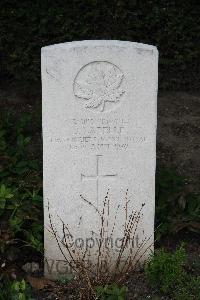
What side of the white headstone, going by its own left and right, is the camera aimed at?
front

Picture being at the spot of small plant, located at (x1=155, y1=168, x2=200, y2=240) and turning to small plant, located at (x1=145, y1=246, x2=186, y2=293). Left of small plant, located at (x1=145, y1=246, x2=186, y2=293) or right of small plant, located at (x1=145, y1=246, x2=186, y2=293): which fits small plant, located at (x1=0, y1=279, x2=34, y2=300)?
right

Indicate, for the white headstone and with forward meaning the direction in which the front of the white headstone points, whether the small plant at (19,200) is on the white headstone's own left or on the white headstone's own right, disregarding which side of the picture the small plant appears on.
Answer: on the white headstone's own right

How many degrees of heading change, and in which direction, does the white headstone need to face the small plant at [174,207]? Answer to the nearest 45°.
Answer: approximately 135° to its left

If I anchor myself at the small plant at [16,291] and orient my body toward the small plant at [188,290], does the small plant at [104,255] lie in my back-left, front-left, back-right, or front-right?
front-left
